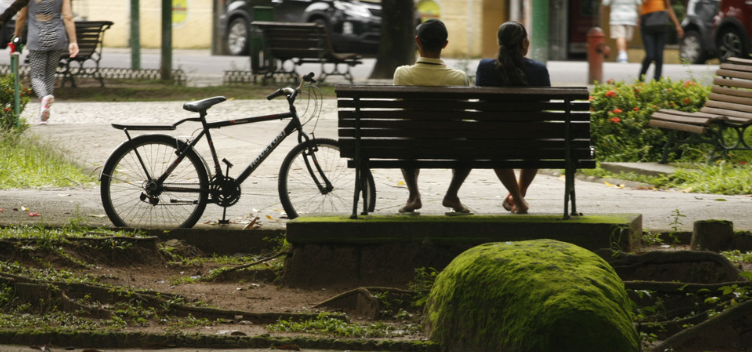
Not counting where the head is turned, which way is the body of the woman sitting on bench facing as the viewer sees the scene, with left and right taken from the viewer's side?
facing away from the viewer

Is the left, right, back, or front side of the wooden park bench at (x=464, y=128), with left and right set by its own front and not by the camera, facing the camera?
back

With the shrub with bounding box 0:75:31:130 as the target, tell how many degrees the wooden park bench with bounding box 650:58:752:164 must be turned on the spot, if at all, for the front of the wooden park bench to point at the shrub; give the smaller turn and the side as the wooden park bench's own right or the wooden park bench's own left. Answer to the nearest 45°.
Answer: approximately 45° to the wooden park bench's own right

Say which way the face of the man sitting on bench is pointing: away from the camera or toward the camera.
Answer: away from the camera

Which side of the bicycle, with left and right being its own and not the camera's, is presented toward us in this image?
right

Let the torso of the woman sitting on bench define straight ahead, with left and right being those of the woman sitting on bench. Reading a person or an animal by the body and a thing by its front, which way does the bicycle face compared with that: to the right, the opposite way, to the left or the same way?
to the right

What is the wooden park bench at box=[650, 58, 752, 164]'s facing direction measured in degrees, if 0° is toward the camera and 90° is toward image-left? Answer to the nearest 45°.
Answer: approximately 45°

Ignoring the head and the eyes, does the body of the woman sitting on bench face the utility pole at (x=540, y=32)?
yes

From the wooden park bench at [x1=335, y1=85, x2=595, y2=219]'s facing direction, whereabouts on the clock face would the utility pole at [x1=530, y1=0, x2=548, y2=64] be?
The utility pole is roughly at 12 o'clock from the wooden park bench.

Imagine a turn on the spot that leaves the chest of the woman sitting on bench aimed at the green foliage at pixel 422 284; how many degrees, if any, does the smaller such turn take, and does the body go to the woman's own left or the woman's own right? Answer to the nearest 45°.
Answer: approximately 180°

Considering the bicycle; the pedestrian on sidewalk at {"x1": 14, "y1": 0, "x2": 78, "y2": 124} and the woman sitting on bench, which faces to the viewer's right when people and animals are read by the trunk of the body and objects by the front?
the bicycle

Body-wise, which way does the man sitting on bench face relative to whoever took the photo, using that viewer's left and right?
facing away from the viewer
